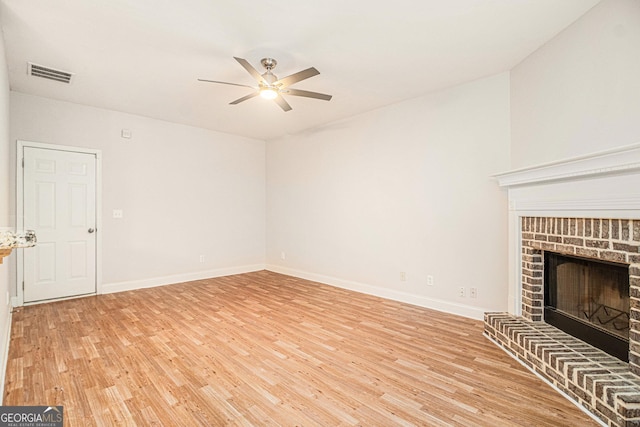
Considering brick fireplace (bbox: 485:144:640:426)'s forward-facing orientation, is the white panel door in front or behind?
in front

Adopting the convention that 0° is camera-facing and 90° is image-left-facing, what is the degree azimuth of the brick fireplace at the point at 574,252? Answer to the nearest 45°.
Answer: approximately 45°

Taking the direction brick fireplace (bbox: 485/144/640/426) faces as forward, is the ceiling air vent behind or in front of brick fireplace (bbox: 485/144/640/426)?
in front
